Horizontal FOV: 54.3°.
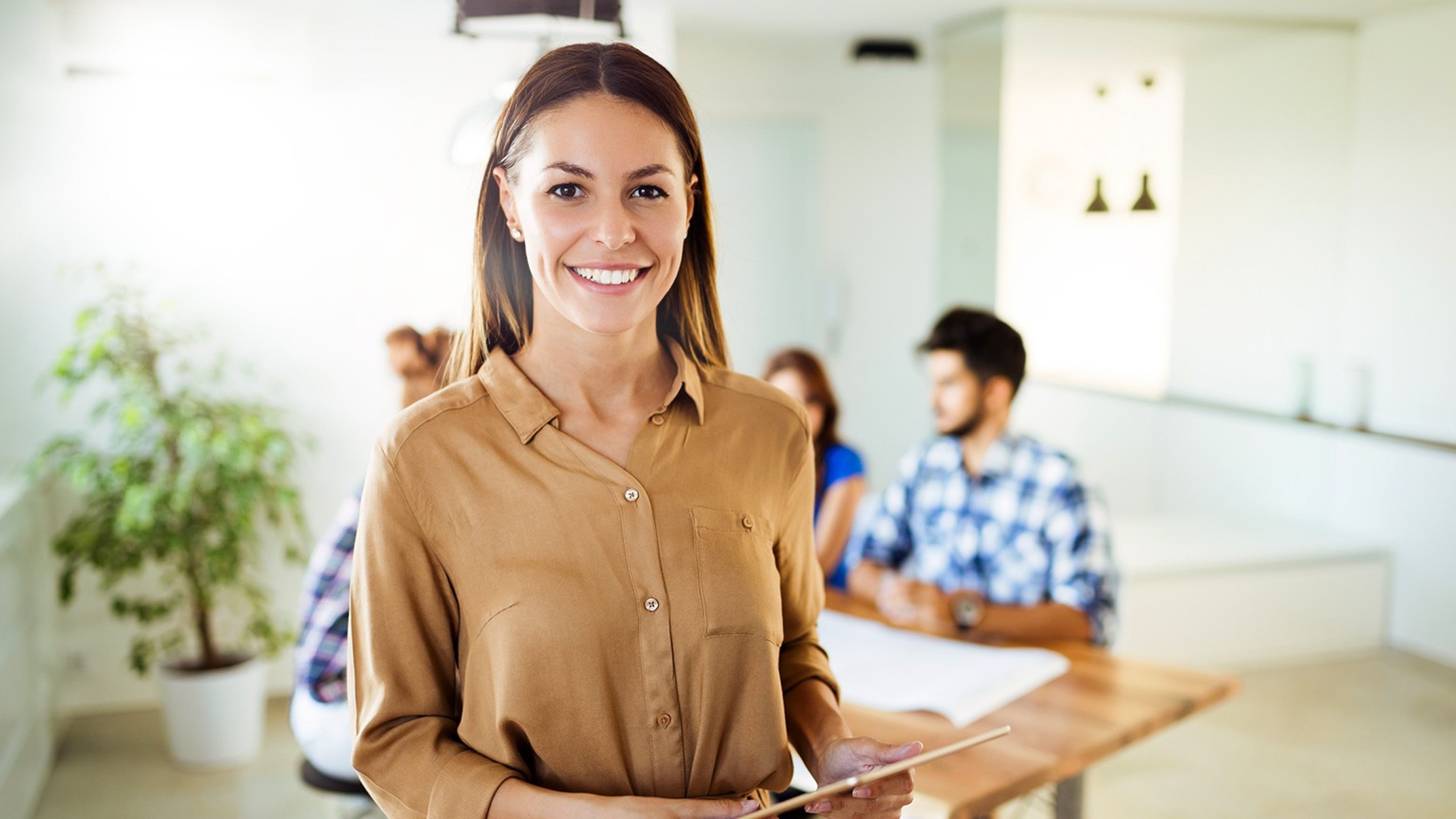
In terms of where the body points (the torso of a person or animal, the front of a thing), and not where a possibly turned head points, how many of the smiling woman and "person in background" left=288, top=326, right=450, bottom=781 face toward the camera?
1

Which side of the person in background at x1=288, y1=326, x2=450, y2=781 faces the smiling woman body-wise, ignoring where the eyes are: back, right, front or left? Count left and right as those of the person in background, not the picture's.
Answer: right

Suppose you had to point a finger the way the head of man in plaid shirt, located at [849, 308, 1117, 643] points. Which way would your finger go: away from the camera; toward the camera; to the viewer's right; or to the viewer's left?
to the viewer's left

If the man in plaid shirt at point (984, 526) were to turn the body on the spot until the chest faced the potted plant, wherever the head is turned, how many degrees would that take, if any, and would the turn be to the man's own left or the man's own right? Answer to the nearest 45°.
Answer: approximately 45° to the man's own right

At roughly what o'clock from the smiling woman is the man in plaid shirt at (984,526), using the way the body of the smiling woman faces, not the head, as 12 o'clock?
The man in plaid shirt is roughly at 7 o'clock from the smiling woman.

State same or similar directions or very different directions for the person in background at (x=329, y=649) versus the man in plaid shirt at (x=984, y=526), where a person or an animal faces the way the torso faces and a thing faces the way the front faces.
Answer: very different directions

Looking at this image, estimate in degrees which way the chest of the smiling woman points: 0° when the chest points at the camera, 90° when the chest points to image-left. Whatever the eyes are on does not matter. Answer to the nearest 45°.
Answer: approximately 0°

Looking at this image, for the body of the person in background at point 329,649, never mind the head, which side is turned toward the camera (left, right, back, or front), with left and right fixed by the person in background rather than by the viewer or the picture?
right

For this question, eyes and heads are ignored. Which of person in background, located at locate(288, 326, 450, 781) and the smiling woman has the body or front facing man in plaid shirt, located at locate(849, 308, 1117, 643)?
the person in background

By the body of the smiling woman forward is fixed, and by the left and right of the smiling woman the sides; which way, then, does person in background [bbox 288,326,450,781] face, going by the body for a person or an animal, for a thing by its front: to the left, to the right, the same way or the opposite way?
to the left
